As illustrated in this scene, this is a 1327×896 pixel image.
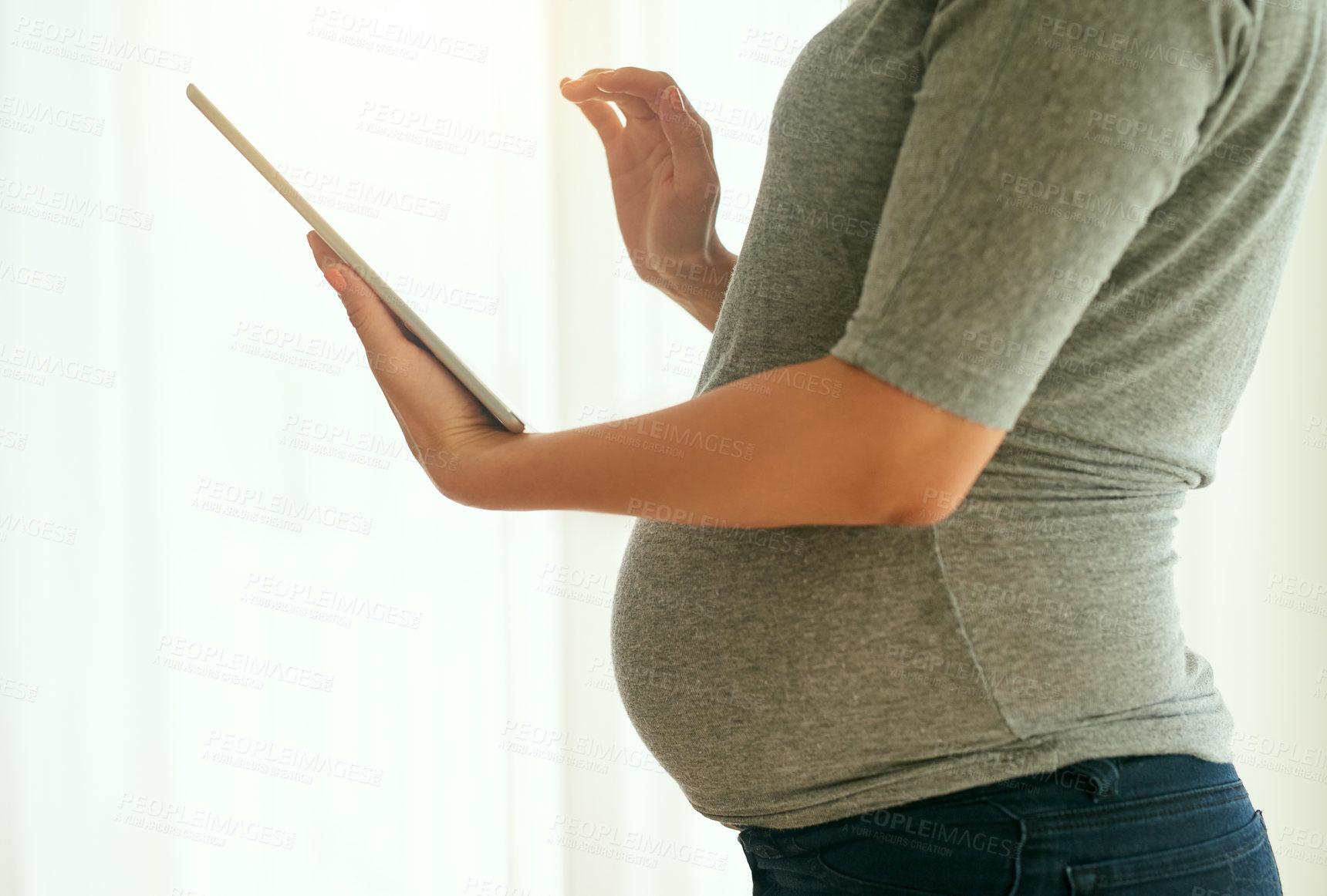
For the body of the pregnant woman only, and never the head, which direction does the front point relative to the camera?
to the viewer's left
